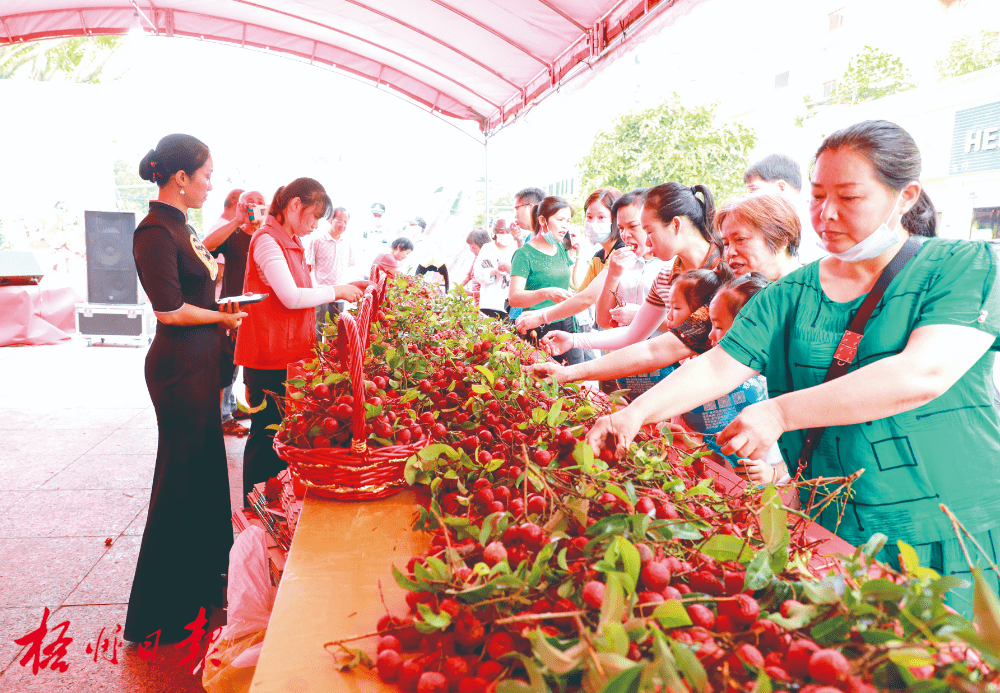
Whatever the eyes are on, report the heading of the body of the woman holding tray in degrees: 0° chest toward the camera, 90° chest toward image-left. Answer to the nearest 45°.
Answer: approximately 270°

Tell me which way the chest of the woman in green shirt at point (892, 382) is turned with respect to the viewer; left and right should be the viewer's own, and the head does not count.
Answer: facing the viewer and to the left of the viewer

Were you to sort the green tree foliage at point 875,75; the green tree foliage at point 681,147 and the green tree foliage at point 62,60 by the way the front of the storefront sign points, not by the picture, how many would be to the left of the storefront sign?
0

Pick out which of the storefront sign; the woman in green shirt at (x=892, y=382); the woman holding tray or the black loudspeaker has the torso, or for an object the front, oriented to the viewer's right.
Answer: the woman holding tray

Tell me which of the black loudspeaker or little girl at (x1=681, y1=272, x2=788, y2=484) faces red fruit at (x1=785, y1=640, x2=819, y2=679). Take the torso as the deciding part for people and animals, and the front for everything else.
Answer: the black loudspeaker

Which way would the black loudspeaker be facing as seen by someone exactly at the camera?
facing the viewer

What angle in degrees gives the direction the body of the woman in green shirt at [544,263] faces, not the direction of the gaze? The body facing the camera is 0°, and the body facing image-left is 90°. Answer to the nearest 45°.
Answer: approximately 315°

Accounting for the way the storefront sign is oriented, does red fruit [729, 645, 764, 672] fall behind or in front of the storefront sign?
in front

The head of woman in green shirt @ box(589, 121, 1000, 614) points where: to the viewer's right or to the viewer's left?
to the viewer's left

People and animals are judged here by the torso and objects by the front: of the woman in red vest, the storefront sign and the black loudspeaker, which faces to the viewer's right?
the woman in red vest

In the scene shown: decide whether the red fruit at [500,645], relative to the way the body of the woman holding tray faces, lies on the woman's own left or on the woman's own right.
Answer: on the woman's own right

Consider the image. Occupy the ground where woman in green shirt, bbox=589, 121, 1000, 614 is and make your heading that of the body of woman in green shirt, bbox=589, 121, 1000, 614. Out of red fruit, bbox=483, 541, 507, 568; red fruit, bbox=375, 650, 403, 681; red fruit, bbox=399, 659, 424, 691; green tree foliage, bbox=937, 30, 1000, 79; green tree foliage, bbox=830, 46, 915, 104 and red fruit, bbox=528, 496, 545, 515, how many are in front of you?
4

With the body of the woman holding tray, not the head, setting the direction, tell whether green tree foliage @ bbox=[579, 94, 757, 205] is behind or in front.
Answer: in front

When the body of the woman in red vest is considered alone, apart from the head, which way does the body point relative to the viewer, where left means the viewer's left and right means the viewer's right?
facing to the right of the viewer

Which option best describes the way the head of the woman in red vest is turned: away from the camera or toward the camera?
toward the camera
